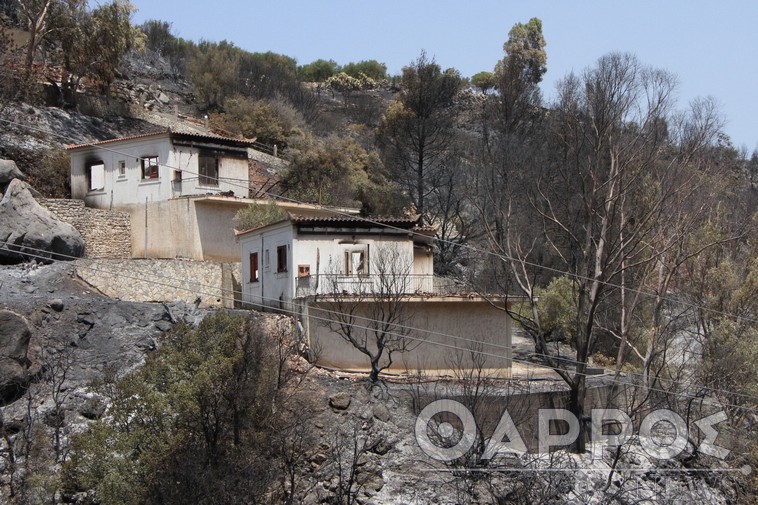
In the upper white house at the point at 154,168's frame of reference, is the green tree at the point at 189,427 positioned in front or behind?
in front

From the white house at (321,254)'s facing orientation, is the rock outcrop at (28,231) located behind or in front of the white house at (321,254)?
behind

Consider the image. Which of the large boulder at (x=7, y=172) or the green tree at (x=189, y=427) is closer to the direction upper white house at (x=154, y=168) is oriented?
the green tree

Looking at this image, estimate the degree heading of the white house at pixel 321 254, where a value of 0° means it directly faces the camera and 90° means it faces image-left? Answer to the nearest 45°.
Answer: approximately 315°

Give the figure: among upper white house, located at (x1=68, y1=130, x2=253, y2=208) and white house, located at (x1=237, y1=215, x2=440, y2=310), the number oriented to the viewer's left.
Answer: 0

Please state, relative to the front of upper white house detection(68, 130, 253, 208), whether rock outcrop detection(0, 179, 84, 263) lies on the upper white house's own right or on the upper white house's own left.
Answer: on the upper white house's own right

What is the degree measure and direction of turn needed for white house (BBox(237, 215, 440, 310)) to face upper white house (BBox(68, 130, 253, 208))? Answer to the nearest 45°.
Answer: approximately 180°

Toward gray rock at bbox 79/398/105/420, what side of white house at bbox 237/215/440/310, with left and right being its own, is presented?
right

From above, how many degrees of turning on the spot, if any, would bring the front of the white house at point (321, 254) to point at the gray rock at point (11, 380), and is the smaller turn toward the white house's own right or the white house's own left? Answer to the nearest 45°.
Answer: approximately 90° to the white house's own right

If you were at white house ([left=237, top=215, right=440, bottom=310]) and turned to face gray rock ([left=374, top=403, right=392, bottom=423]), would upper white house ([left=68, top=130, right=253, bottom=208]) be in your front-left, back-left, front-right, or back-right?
back-right
